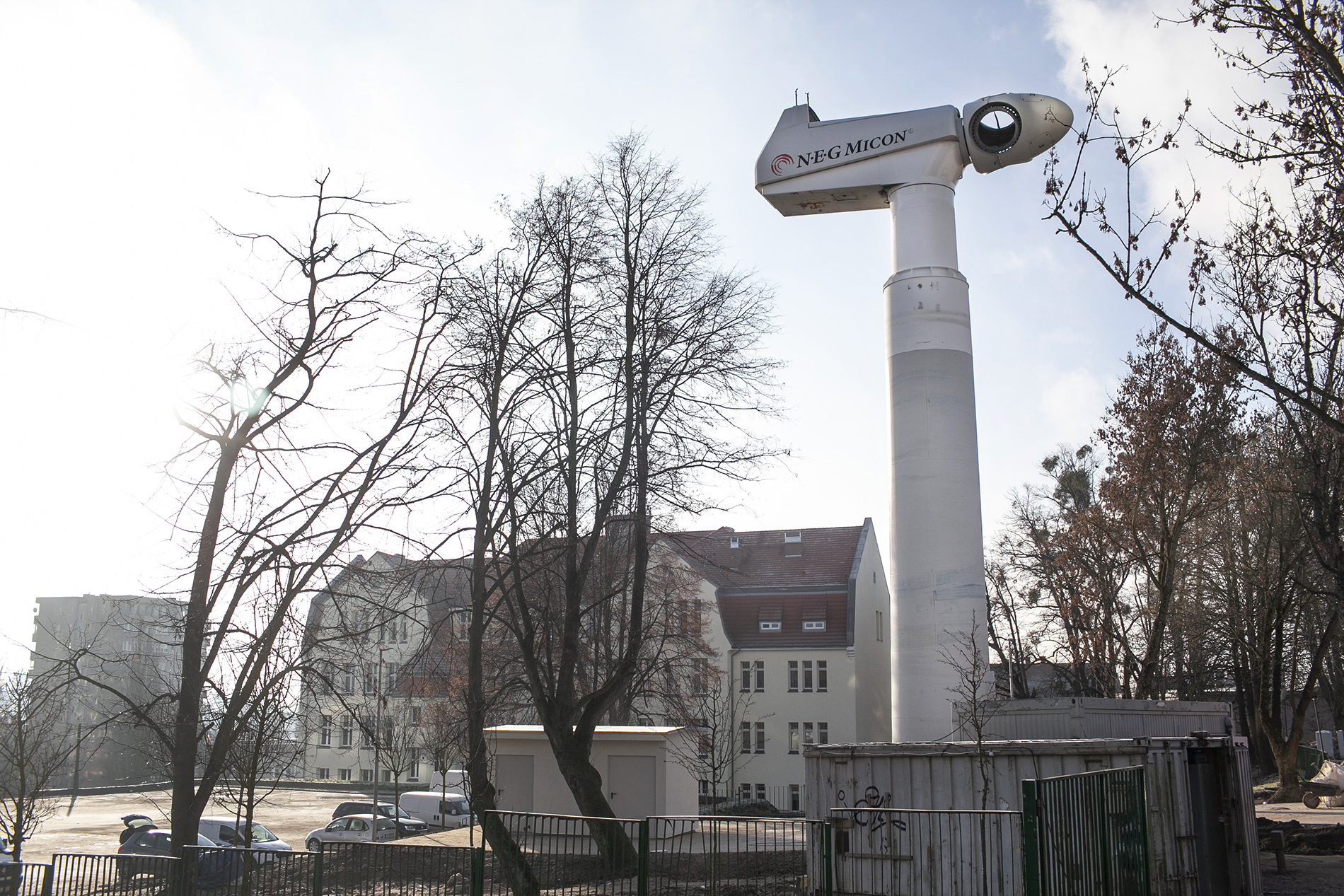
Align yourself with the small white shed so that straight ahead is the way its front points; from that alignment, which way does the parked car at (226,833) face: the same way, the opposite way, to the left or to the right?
to the left

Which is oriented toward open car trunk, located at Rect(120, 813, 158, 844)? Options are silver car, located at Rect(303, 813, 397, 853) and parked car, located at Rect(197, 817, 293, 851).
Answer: the silver car

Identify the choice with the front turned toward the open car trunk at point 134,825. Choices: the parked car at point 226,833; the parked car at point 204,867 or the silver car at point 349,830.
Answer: the silver car

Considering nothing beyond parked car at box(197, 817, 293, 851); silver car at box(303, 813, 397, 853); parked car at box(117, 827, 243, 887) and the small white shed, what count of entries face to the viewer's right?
2

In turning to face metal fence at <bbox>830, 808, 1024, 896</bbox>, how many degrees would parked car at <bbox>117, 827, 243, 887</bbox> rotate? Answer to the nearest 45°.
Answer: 0° — it already faces it

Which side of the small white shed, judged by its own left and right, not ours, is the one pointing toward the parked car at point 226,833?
right

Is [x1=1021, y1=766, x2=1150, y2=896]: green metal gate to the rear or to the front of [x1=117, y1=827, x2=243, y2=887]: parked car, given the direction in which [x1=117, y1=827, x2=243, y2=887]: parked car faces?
to the front

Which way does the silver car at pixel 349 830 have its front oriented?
to the viewer's left

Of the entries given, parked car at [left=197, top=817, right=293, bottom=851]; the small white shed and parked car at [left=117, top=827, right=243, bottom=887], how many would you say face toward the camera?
1

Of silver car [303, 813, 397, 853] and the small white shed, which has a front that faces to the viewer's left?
the silver car

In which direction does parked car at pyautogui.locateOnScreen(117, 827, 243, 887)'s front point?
to the viewer's right

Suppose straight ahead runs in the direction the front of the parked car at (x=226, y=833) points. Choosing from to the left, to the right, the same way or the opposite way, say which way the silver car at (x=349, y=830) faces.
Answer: the opposite way

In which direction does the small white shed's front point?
toward the camera

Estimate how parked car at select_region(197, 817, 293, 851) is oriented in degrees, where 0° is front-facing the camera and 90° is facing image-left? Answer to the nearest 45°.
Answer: approximately 270°

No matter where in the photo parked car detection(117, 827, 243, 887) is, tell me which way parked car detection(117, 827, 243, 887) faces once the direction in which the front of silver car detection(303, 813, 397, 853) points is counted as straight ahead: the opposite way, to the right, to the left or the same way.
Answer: the opposite way

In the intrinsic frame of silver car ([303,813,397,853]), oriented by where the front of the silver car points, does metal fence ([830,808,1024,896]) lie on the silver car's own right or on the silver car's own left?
on the silver car's own left

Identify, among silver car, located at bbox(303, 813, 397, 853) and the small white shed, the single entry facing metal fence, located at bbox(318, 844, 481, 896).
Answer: the small white shed

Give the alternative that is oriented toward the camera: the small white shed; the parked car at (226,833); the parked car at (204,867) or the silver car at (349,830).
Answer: the small white shed

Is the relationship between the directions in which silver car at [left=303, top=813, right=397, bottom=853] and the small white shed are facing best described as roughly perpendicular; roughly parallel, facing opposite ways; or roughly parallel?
roughly perpendicular
